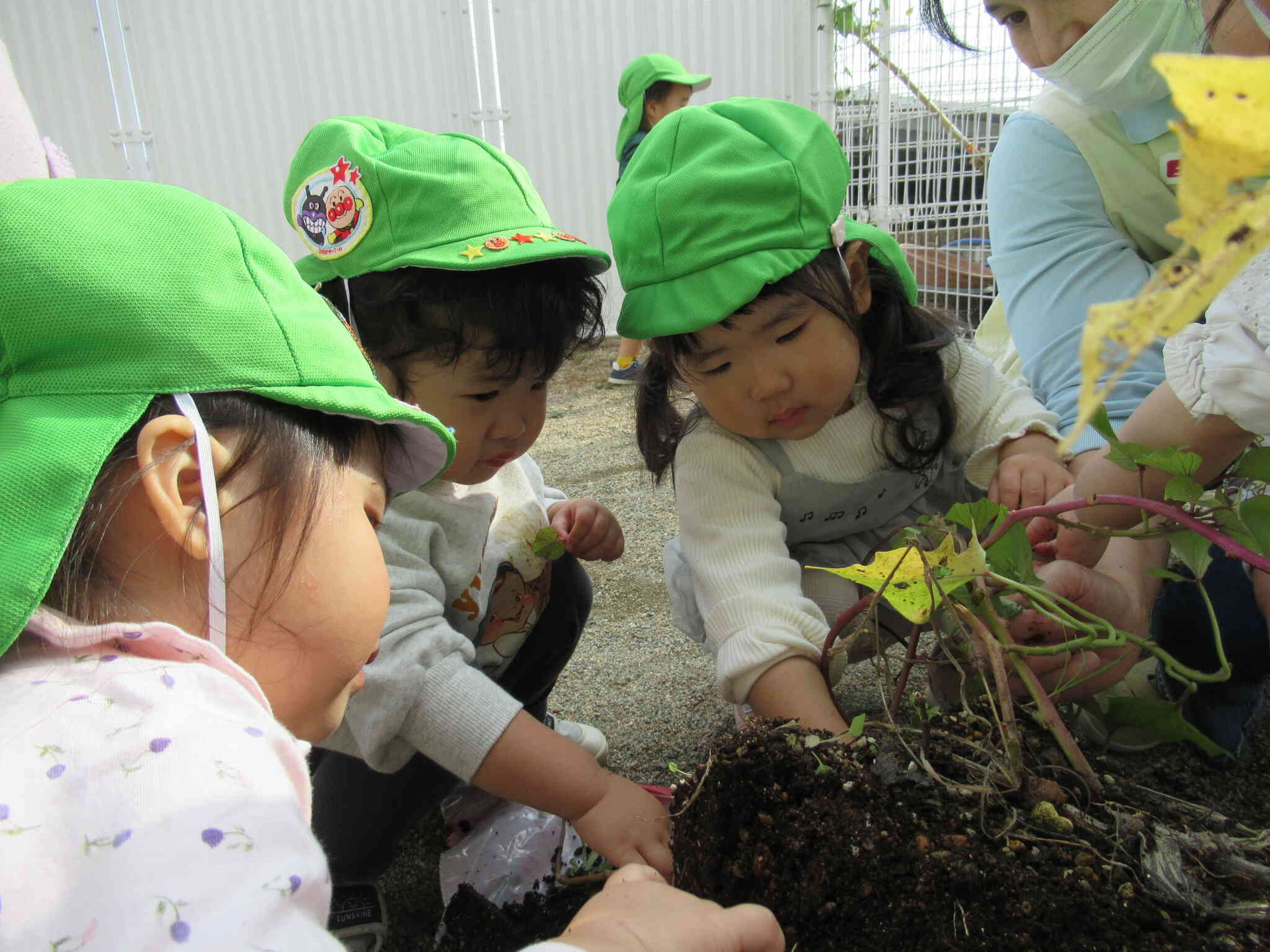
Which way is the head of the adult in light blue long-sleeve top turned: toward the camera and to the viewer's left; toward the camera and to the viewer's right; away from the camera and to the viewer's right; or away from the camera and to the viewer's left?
toward the camera and to the viewer's left

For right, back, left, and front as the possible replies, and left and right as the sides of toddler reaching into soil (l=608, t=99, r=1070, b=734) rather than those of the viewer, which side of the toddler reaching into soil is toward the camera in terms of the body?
front

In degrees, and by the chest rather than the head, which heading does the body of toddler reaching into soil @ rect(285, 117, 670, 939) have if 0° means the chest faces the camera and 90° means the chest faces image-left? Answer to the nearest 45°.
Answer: approximately 315°

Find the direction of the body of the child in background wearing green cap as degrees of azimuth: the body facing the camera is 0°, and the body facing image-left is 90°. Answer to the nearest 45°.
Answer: approximately 270°

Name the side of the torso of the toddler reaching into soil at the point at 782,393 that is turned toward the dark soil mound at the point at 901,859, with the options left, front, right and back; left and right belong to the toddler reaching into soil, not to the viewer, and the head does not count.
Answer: front

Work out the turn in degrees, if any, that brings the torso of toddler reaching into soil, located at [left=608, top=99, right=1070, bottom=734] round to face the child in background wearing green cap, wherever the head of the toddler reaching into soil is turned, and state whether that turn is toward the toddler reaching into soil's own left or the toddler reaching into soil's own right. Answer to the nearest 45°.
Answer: approximately 180°

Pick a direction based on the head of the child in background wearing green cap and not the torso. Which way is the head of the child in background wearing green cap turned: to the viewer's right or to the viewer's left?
to the viewer's right

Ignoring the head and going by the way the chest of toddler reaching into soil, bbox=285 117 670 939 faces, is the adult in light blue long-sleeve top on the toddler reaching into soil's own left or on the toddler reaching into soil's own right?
on the toddler reaching into soil's own left
